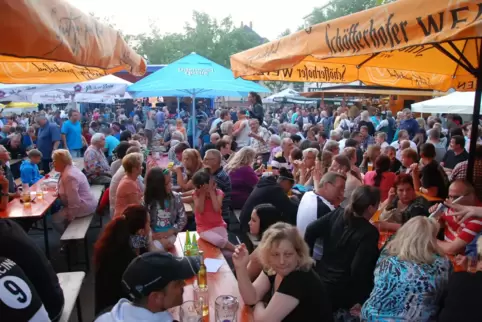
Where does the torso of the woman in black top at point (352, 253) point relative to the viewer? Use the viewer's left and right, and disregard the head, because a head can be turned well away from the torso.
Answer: facing away from the viewer and to the right of the viewer

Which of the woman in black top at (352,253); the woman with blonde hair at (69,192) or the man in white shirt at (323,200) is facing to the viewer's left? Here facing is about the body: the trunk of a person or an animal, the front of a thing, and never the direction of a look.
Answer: the woman with blonde hair

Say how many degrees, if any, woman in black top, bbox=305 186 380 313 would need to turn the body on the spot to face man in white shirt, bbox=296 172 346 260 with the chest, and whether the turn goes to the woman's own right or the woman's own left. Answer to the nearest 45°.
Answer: approximately 45° to the woman's own left

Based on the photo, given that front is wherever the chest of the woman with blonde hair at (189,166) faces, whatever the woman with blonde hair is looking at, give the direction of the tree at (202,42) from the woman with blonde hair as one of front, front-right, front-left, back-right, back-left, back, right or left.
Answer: back-right

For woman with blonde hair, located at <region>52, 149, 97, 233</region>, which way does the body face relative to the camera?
to the viewer's left

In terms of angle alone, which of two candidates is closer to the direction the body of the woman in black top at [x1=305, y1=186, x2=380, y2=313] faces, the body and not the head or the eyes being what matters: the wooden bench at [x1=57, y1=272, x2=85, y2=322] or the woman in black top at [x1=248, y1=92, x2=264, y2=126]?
the woman in black top

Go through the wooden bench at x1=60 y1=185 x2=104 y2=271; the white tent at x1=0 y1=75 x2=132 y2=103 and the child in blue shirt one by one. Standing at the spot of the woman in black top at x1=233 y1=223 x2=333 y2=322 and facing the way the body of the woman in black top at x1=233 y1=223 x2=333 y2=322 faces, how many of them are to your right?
3

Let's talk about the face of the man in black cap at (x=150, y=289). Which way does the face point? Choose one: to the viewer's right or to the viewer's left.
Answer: to the viewer's right
